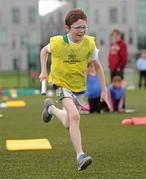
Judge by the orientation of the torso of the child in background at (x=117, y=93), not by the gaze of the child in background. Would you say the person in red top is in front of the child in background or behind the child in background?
behind

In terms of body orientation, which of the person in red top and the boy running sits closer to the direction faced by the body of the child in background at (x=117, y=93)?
the boy running

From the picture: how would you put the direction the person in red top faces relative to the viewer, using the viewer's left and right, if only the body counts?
facing the viewer and to the left of the viewer

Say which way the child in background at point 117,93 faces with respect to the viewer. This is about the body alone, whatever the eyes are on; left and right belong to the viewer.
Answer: facing the viewer

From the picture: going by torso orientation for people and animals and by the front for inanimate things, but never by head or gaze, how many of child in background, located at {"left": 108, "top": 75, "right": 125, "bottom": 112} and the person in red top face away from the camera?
0

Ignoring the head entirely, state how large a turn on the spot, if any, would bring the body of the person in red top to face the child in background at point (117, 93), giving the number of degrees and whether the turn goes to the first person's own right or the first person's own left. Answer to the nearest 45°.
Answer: approximately 45° to the first person's own left

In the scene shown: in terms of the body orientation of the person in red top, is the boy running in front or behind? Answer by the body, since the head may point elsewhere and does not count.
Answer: in front

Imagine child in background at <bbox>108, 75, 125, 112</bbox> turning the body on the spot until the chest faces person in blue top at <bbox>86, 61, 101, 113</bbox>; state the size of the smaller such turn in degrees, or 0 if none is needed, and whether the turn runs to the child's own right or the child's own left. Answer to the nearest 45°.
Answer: approximately 90° to the child's own right

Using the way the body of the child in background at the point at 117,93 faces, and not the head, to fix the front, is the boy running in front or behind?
in front
